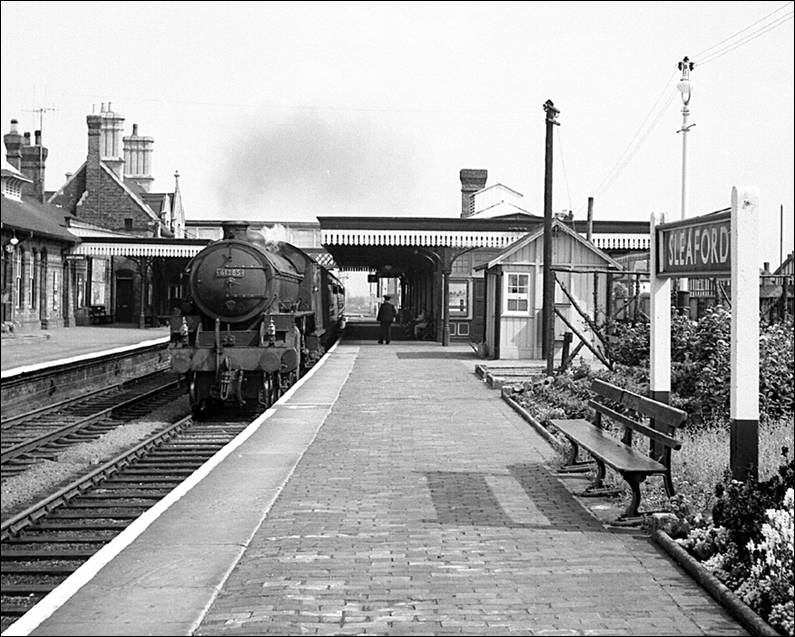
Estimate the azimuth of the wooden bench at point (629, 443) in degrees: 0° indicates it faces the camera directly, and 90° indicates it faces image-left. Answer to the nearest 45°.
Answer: approximately 45°

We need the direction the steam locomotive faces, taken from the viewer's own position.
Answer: facing the viewer

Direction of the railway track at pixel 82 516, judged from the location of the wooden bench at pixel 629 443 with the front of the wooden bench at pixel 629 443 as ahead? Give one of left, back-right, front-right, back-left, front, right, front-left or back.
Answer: front-right

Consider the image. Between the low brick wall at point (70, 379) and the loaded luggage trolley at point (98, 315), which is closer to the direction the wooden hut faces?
the low brick wall

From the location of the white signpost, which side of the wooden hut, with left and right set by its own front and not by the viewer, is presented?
front

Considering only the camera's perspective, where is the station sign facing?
facing the viewer and to the left of the viewer

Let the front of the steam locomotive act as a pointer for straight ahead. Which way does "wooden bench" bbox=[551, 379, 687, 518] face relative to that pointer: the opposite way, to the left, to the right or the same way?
to the right

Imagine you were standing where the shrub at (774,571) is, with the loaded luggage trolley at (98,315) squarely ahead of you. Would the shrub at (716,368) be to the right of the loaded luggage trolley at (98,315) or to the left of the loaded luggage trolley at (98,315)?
right

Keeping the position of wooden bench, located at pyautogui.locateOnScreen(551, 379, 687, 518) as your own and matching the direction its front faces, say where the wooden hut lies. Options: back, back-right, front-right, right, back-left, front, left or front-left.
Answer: back-right

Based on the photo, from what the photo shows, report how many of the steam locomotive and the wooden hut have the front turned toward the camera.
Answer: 2
